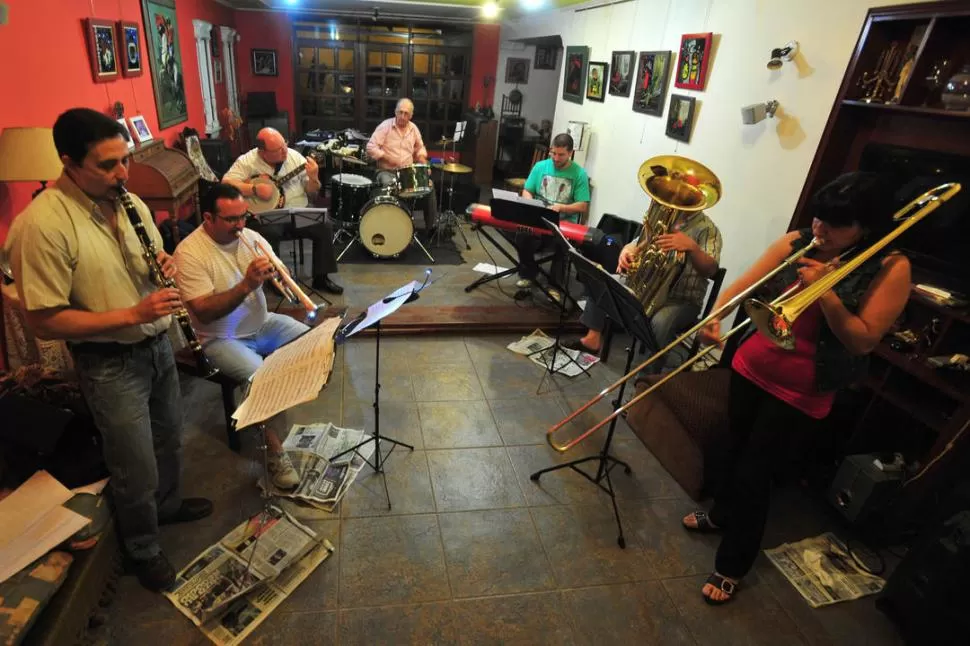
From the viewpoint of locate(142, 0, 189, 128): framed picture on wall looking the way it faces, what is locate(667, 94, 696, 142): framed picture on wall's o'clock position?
locate(667, 94, 696, 142): framed picture on wall is roughly at 12 o'clock from locate(142, 0, 189, 128): framed picture on wall.

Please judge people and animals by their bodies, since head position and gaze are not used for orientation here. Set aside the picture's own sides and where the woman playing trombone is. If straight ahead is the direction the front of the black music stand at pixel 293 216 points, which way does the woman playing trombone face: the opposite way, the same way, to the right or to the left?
to the left

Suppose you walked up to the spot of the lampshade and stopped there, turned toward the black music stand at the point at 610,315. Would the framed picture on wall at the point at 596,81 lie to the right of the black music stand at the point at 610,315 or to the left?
left

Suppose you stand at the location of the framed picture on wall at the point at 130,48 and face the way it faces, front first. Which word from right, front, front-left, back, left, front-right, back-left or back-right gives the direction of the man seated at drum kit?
front-left

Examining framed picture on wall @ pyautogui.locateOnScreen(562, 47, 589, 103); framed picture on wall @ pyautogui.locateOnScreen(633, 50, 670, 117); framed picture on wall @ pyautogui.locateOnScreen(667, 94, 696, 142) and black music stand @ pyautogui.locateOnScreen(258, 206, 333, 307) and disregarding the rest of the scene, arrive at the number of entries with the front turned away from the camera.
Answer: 1

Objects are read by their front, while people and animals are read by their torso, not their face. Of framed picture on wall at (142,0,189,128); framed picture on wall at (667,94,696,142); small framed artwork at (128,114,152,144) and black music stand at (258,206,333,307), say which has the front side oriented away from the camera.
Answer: the black music stand

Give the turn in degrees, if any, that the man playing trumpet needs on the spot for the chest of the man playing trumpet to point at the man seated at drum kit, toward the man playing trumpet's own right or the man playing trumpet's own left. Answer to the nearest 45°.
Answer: approximately 90° to the man playing trumpet's own left

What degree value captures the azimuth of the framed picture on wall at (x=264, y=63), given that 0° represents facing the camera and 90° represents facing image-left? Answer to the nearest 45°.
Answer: approximately 0°

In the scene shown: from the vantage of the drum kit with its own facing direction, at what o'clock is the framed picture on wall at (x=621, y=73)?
The framed picture on wall is roughly at 9 o'clock from the drum kit.

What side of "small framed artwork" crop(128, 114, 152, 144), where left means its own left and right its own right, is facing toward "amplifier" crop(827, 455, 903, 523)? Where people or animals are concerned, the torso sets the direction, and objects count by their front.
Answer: front

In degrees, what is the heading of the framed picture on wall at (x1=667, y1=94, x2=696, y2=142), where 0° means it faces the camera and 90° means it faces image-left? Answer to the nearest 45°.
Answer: approximately 45°

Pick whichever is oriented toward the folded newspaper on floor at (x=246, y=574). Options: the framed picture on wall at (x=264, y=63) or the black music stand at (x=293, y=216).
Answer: the framed picture on wall

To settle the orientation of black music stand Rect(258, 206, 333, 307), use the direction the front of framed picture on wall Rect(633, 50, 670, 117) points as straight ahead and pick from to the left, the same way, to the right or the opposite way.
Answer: to the right

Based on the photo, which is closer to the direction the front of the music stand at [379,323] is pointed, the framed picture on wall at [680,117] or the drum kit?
the drum kit

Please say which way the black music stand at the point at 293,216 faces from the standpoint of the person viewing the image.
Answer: facing away from the viewer

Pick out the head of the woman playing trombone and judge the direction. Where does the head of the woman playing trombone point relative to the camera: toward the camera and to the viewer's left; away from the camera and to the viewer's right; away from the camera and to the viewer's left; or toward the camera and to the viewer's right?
toward the camera and to the viewer's left

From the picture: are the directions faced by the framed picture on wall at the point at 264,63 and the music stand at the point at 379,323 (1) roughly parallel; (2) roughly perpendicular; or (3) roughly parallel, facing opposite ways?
roughly perpendicular

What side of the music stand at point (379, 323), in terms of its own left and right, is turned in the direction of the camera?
left
